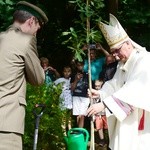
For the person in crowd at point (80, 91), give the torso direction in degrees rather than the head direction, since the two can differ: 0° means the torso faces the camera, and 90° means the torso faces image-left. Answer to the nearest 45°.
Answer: approximately 0°

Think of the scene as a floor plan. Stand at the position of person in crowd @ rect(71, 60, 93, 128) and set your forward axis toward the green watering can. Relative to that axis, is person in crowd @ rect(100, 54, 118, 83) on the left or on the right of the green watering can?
left

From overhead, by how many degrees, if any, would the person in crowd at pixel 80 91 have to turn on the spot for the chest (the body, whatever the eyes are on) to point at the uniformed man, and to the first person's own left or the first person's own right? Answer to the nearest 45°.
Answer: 0° — they already face them

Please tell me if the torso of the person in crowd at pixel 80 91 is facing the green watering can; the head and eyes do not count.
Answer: yes

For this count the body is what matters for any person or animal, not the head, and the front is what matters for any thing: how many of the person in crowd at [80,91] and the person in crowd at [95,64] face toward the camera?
2

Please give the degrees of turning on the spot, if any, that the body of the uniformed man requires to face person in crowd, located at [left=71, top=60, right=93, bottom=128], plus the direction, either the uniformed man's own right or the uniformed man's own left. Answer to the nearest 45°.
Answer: approximately 45° to the uniformed man's own left

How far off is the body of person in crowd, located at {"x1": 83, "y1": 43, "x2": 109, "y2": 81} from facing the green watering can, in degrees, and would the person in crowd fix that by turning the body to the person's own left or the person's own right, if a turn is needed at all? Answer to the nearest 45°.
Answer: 0° — they already face it

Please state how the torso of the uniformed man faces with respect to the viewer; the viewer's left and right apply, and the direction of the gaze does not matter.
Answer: facing away from the viewer and to the right of the viewer
